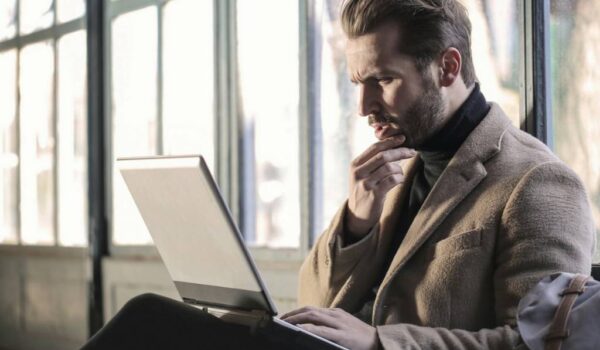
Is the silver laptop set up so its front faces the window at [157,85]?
no

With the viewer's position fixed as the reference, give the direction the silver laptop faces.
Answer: facing away from the viewer and to the right of the viewer

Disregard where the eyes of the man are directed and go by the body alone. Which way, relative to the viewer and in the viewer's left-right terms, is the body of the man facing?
facing the viewer and to the left of the viewer

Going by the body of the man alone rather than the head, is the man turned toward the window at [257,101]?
no
